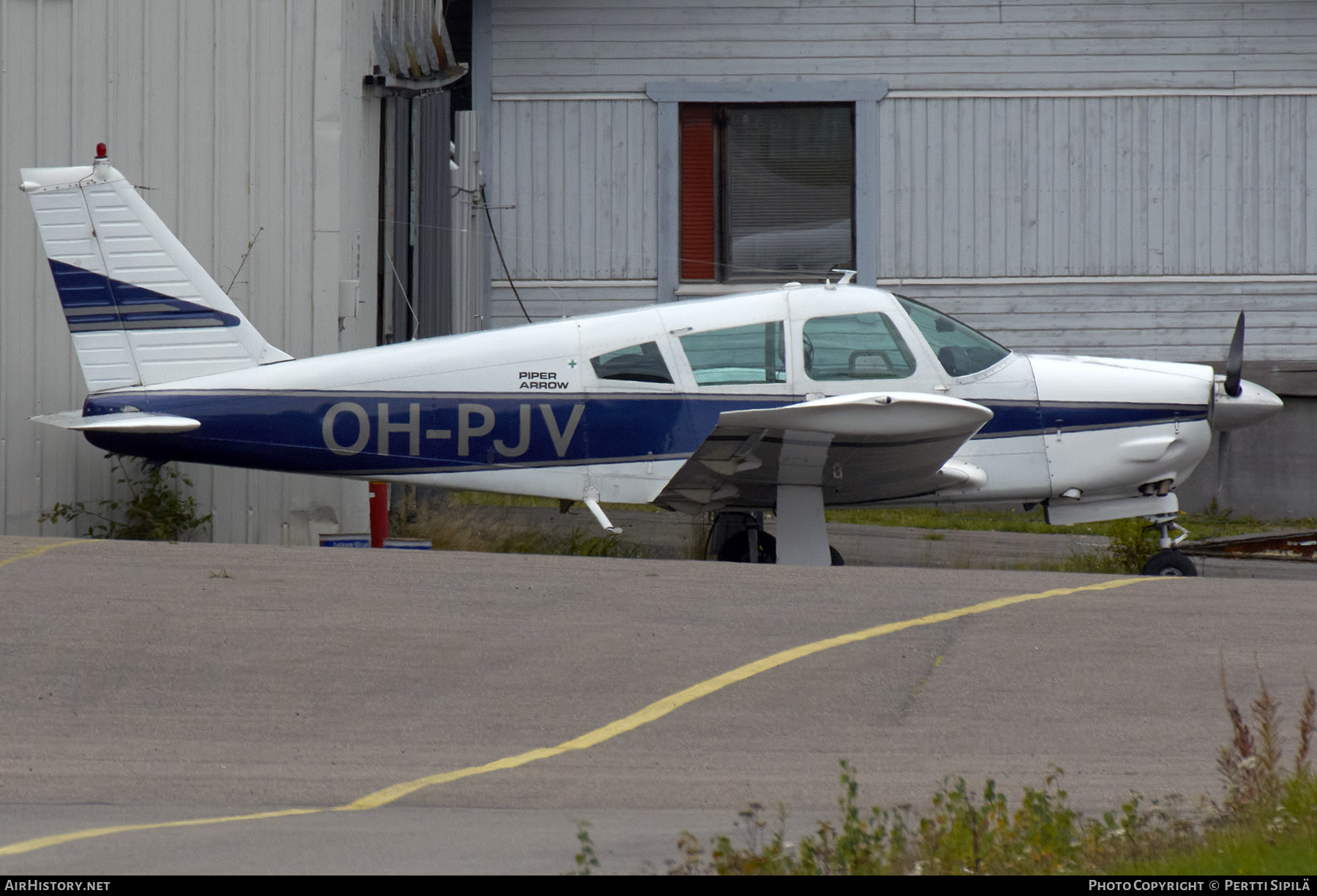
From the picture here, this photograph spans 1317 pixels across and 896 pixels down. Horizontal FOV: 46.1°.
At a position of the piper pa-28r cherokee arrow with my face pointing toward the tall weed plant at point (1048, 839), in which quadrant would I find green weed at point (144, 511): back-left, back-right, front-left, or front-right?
back-right

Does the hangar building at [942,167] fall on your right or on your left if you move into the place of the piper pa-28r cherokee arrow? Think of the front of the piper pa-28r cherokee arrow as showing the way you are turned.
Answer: on your left

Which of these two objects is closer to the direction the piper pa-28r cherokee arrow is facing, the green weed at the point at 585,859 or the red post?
the green weed

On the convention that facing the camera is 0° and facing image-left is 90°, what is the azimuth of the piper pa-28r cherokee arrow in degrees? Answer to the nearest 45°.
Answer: approximately 270°

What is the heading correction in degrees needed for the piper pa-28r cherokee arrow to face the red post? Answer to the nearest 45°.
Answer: approximately 135° to its left

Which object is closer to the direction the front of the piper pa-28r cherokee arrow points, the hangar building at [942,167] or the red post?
the hangar building

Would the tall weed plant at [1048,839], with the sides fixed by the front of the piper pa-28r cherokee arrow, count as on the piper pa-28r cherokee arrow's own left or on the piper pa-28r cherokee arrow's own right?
on the piper pa-28r cherokee arrow's own right

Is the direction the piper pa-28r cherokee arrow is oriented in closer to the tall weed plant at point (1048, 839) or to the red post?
the tall weed plant

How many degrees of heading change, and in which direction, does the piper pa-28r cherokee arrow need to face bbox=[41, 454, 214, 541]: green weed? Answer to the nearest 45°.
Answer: approximately 180°

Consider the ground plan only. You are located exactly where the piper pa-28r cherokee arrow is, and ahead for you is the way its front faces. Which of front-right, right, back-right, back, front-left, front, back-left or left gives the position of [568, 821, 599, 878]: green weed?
right
